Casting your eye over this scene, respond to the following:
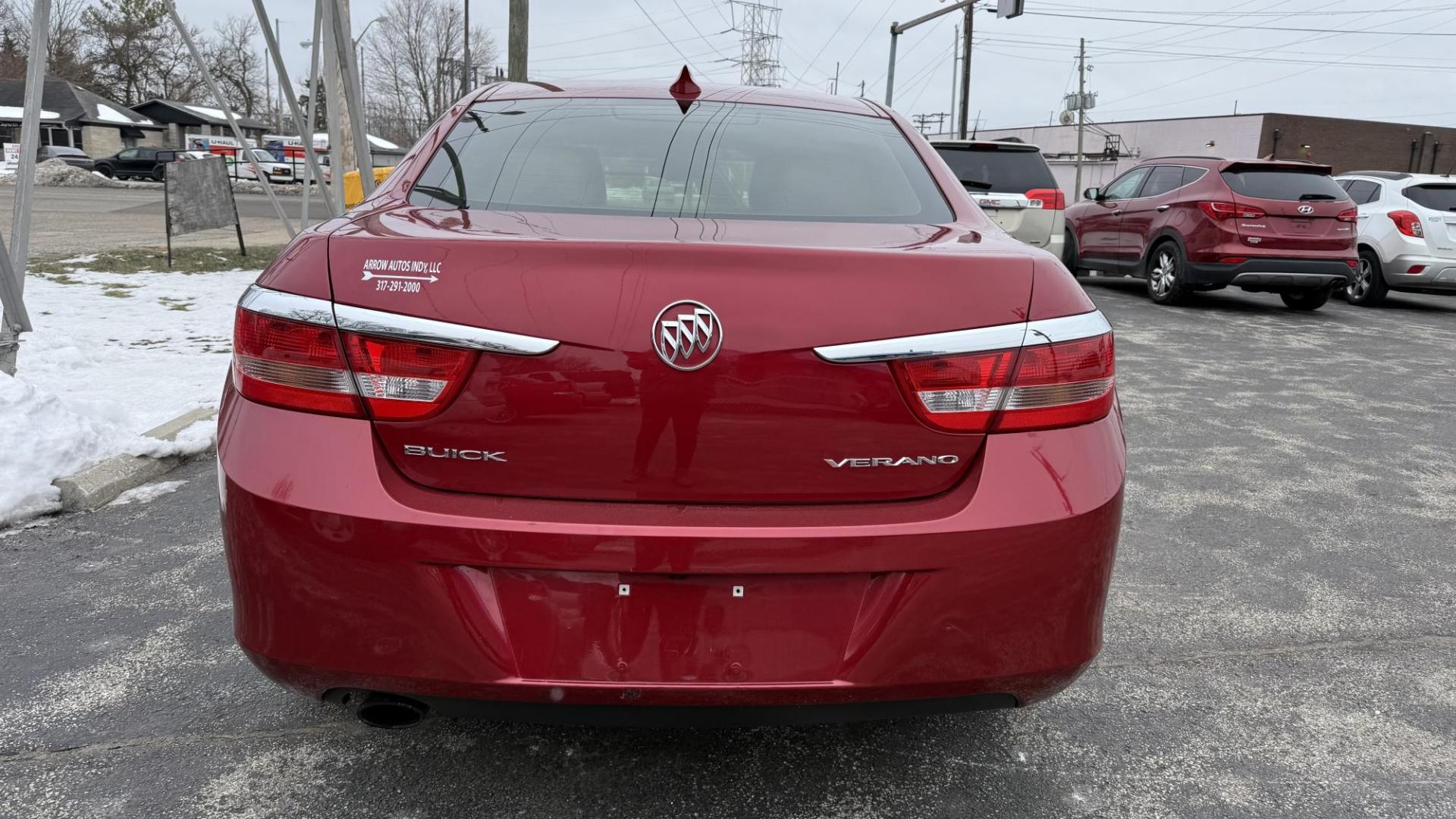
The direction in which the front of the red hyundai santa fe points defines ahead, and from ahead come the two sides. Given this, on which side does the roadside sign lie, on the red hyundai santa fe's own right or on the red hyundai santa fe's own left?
on the red hyundai santa fe's own left

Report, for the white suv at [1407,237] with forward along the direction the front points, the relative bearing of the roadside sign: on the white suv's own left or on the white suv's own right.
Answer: on the white suv's own left

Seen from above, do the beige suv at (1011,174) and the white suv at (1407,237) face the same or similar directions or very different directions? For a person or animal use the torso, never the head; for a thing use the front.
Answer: same or similar directions

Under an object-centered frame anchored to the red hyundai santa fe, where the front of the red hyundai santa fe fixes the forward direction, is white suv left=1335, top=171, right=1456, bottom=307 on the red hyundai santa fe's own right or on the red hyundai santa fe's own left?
on the red hyundai santa fe's own right

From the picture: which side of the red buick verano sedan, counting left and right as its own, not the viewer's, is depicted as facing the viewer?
back

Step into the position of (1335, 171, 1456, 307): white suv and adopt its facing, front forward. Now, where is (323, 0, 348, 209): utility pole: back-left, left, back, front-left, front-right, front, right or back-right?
left

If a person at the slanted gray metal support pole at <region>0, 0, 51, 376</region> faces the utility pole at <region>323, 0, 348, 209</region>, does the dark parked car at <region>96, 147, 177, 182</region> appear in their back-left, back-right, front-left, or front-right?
front-left

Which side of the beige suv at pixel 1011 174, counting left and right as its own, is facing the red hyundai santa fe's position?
right

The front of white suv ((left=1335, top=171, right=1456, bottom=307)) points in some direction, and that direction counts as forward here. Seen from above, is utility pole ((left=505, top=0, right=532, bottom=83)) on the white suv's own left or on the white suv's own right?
on the white suv's own left

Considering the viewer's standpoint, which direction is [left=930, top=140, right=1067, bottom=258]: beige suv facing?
facing away from the viewer

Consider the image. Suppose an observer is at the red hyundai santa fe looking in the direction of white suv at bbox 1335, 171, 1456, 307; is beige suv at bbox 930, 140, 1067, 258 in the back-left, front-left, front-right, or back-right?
back-left

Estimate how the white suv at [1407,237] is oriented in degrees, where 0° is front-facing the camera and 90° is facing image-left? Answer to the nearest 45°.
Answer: approximately 135°

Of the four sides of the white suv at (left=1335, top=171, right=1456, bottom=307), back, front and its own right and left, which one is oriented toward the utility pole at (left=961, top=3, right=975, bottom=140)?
front

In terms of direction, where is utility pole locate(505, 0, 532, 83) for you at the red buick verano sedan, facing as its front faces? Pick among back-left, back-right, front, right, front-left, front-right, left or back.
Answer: front

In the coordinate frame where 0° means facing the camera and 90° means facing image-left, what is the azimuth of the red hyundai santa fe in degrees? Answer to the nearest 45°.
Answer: approximately 135°

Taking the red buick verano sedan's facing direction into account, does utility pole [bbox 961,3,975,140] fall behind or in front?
in front

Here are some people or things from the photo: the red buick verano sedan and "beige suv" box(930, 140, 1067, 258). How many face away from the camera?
2
